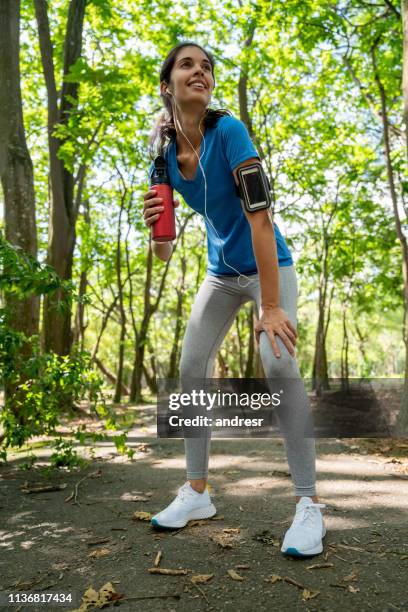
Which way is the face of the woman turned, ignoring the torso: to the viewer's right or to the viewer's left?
to the viewer's right

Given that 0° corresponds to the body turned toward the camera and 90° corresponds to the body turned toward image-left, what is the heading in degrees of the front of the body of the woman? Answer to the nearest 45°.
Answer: approximately 45°

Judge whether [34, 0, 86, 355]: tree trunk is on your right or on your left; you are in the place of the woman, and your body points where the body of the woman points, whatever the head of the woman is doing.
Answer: on your right

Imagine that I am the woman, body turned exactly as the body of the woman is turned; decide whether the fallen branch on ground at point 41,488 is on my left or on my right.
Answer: on my right
